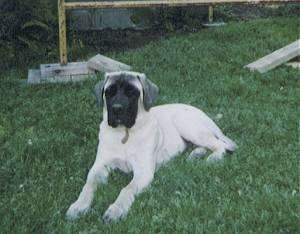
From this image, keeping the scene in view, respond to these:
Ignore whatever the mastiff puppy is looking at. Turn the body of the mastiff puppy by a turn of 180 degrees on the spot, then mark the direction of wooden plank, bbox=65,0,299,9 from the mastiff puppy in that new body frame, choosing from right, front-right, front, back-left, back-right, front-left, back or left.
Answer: front-left

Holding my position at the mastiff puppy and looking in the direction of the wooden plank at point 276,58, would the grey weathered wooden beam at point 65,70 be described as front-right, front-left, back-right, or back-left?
front-left

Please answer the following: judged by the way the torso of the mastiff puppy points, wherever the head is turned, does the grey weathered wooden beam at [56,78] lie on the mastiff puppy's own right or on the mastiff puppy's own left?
on the mastiff puppy's own right

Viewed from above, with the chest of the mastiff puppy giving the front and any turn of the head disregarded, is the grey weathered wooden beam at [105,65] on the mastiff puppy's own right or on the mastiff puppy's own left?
on the mastiff puppy's own right

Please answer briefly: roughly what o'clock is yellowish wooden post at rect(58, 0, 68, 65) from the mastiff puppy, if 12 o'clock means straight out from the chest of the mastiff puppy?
The yellowish wooden post is roughly at 4 o'clock from the mastiff puppy.

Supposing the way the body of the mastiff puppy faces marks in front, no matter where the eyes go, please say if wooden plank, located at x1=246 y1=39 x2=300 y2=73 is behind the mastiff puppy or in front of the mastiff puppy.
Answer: behind
